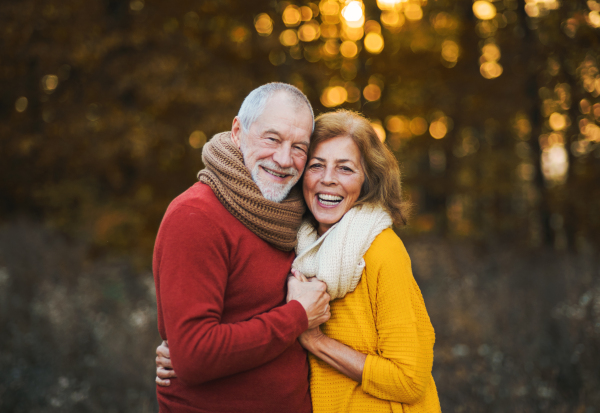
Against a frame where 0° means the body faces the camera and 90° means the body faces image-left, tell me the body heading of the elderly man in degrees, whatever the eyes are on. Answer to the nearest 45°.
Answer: approximately 315°

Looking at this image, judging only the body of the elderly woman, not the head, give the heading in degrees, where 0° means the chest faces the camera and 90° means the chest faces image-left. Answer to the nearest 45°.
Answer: approximately 45°

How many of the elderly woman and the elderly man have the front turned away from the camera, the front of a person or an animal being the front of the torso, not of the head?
0
